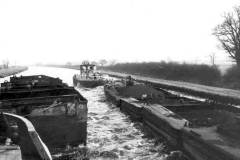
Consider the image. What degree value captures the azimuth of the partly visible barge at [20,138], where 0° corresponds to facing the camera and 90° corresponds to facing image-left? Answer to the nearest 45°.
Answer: approximately 180°

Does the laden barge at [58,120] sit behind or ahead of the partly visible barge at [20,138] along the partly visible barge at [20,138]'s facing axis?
ahead
